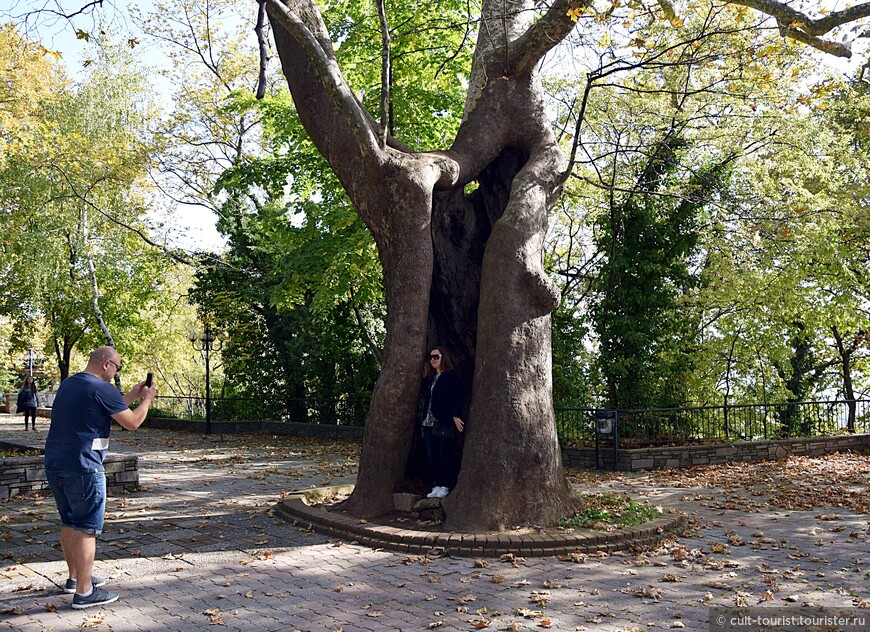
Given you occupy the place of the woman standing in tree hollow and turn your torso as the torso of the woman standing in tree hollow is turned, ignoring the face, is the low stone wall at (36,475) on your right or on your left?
on your right

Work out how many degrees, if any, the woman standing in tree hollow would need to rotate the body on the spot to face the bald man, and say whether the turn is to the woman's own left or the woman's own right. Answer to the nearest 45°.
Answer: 0° — they already face them

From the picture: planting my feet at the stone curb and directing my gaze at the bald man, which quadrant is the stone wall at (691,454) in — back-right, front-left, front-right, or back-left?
back-right

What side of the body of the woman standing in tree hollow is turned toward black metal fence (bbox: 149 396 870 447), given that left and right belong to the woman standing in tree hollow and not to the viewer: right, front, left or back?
back

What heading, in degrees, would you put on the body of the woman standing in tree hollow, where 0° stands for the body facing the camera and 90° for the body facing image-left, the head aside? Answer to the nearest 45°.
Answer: approximately 45°

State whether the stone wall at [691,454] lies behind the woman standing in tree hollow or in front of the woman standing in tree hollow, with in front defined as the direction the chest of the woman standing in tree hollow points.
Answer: behind

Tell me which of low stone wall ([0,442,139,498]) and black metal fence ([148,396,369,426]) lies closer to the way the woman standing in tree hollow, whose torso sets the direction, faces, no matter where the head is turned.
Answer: the low stone wall

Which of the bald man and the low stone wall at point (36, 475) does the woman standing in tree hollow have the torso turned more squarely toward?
the bald man

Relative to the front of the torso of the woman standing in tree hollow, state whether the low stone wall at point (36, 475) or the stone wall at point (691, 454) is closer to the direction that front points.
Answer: the low stone wall

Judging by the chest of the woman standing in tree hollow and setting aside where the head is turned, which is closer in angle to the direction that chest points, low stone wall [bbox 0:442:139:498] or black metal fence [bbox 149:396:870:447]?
the low stone wall

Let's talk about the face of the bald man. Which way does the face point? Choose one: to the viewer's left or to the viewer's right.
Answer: to the viewer's right

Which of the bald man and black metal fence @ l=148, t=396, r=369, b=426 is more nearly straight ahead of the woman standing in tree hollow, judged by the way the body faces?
the bald man
